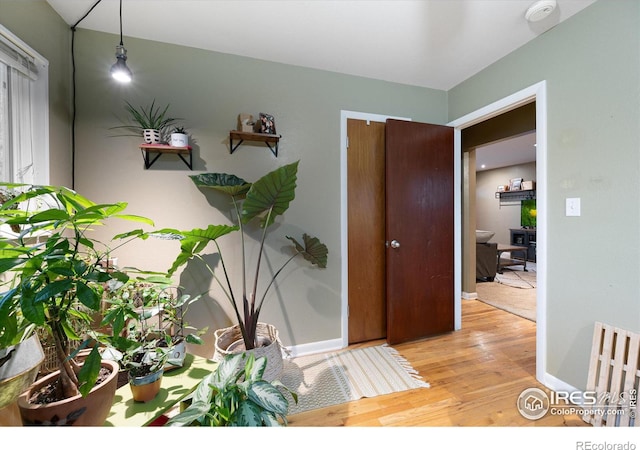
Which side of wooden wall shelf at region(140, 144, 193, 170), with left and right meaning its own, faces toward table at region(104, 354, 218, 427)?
front

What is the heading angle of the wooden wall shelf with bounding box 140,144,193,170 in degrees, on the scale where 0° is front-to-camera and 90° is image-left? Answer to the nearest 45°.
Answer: approximately 0°

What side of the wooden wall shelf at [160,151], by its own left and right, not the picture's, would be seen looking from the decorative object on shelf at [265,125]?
left

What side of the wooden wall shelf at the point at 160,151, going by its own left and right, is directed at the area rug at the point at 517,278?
left

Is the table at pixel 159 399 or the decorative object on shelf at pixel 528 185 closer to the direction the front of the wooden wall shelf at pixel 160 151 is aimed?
the table

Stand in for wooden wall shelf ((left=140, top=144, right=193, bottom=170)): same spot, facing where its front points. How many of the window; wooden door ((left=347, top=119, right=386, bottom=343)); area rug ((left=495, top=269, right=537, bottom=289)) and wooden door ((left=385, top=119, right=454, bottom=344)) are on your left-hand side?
3

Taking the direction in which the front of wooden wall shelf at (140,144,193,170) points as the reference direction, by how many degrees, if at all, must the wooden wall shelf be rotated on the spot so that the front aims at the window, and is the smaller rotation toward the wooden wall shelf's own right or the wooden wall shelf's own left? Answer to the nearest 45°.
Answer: approximately 90° to the wooden wall shelf's own right

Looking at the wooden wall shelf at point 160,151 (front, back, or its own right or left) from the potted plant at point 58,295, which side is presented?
front
